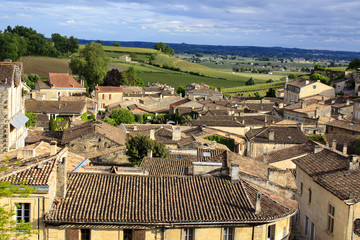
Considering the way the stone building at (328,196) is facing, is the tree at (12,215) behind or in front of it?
in front

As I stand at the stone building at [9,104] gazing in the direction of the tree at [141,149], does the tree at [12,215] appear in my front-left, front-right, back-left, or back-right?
front-right

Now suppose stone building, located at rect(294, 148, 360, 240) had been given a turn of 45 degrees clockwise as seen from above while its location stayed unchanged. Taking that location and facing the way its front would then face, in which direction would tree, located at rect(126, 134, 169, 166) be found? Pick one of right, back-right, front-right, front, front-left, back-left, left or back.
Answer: front-right

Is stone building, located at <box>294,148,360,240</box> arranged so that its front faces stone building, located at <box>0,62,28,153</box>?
no

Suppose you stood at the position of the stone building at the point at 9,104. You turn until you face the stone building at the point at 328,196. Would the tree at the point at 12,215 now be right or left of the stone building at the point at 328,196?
right

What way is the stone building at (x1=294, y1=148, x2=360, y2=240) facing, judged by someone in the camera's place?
facing the viewer and to the left of the viewer

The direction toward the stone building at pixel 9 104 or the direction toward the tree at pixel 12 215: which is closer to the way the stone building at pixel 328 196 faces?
the tree
